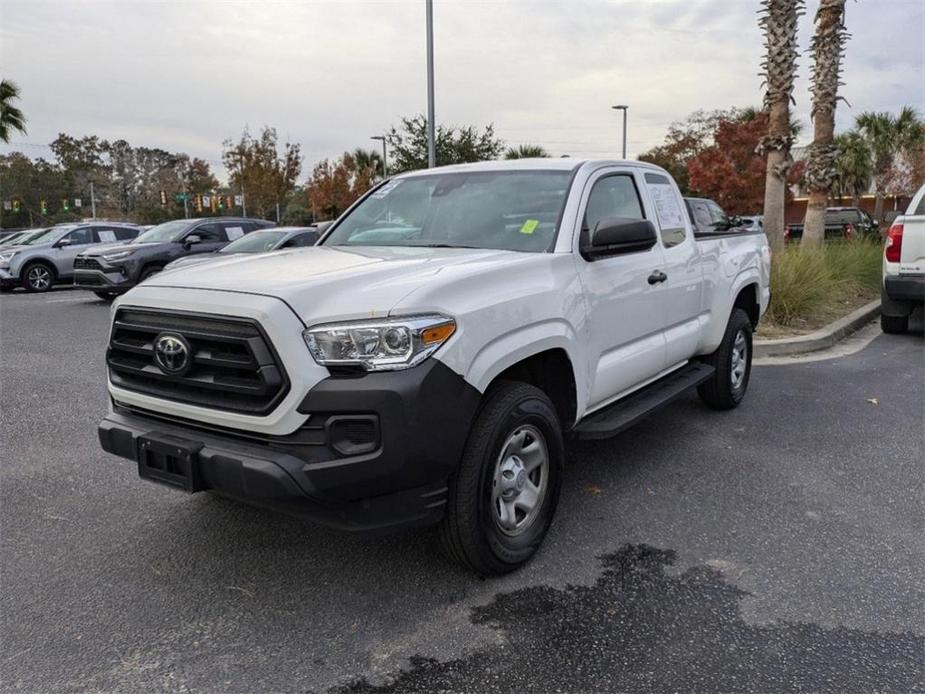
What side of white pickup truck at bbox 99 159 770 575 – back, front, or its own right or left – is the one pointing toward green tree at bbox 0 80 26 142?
right

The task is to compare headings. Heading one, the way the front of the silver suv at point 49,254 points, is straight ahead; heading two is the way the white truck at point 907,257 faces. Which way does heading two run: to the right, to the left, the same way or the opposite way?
the opposite way

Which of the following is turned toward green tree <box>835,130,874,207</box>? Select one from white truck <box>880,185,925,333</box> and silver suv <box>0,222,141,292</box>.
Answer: the white truck

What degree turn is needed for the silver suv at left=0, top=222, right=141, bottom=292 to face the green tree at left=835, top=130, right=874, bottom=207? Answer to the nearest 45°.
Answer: approximately 135° to its left

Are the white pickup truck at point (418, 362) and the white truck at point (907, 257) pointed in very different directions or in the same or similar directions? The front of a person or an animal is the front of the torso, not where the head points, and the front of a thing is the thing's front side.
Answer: very different directions

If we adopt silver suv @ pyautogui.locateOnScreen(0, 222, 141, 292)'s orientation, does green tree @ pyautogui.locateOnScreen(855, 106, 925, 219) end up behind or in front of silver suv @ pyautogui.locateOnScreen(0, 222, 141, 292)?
behind

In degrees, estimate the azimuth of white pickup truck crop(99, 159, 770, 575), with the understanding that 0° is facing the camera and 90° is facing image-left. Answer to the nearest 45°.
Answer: approximately 45°

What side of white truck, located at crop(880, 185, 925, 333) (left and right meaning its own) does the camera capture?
back

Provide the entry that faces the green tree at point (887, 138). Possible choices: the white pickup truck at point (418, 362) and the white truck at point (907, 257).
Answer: the white truck

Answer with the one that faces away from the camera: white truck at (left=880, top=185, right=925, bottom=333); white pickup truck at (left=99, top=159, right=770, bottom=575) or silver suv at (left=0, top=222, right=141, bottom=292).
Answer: the white truck

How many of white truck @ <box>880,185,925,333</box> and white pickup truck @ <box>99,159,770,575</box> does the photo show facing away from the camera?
1

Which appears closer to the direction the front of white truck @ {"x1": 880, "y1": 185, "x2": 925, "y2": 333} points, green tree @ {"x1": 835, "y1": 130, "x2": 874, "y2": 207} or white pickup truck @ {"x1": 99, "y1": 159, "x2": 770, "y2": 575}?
the green tree

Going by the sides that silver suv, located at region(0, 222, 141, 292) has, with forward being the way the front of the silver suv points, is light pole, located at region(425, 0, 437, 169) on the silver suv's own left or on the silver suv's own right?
on the silver suv's own left
